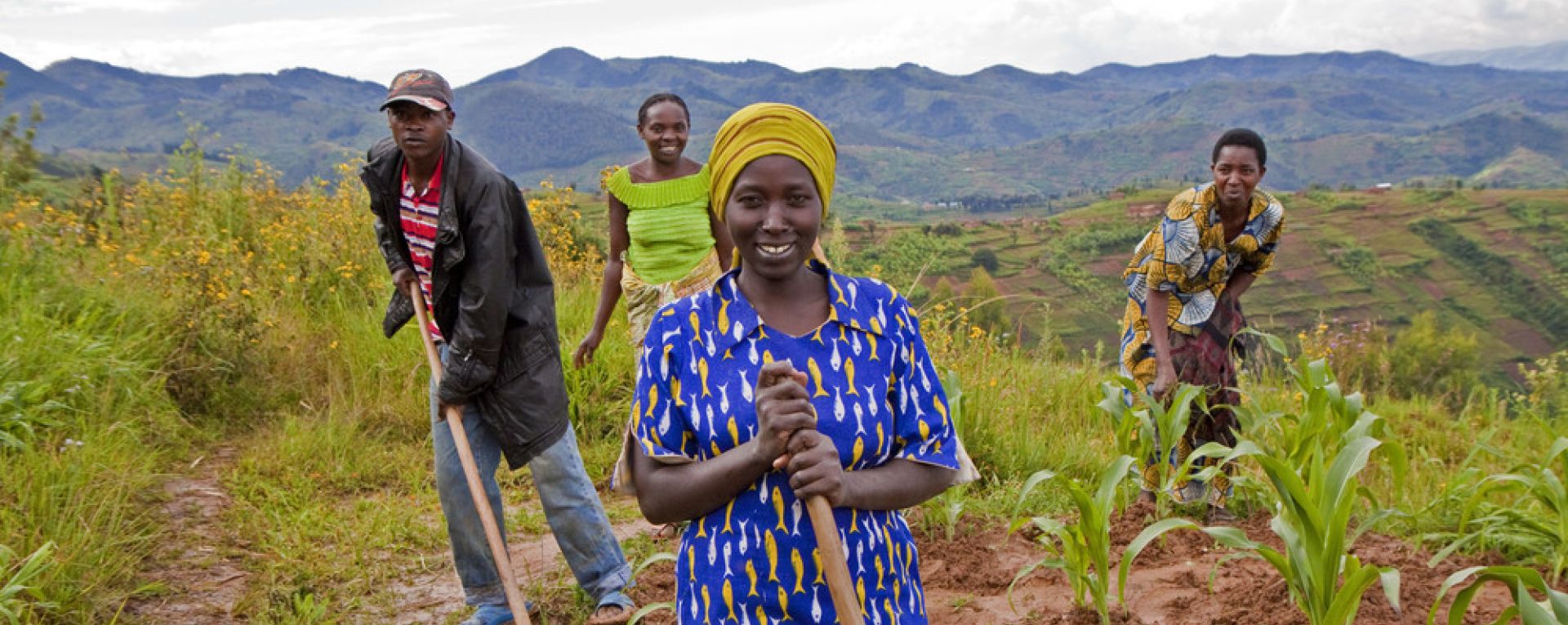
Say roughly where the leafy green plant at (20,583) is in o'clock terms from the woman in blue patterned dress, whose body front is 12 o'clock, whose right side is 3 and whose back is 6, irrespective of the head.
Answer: The leafy green plant is roughly at 4 o'clock from the woman in blue patterned dress.

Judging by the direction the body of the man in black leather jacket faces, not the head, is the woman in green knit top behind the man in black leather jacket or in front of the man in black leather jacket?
behind

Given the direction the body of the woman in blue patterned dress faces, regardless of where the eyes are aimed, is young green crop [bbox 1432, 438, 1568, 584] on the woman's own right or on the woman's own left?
on the woman's own left

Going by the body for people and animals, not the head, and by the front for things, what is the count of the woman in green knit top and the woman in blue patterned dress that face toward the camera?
2

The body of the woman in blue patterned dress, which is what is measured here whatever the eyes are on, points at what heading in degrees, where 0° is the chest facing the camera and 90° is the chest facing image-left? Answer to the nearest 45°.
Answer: approximately 0°

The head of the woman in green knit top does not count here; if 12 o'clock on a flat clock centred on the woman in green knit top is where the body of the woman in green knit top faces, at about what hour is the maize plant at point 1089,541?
The maize plant is roughly at 11 o'clock from the woman in green knit top.

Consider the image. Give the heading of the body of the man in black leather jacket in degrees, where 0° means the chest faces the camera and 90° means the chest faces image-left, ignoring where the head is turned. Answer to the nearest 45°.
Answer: approximately 45°

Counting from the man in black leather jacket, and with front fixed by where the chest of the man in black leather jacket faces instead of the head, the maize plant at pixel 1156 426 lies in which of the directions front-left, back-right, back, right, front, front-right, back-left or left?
back-left

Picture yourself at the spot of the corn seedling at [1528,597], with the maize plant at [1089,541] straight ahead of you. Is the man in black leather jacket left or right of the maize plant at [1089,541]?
left

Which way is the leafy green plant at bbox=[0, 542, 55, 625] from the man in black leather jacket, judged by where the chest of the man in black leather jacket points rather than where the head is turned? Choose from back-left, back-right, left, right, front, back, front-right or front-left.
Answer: front-right
